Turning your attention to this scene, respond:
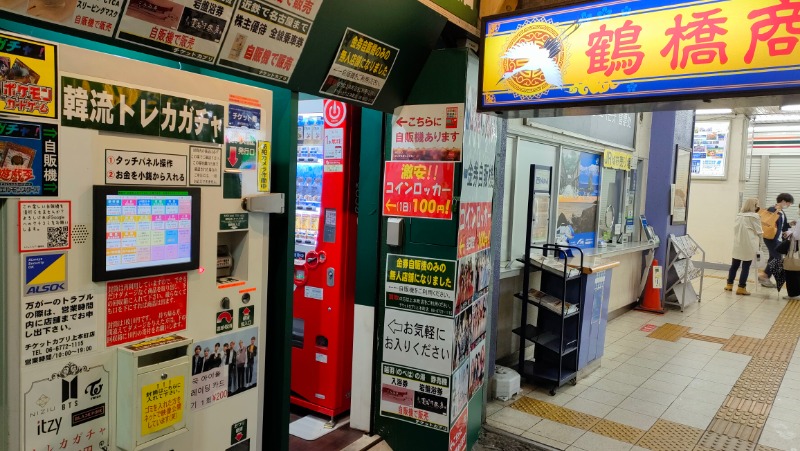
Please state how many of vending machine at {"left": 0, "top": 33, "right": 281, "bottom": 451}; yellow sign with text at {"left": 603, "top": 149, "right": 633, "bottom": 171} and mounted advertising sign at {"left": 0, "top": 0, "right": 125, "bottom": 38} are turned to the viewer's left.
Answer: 0

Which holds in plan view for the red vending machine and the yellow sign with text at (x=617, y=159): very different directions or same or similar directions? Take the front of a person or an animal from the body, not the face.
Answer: same or similar directions

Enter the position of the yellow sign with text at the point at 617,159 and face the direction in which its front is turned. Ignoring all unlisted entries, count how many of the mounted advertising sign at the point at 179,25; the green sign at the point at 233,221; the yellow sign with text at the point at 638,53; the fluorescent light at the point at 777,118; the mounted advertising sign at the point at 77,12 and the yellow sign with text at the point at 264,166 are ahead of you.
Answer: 5

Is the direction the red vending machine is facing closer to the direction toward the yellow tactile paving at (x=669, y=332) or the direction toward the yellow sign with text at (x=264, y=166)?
the yellow sign with text

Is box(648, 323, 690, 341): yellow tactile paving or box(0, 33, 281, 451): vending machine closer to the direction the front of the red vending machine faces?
the vending machine

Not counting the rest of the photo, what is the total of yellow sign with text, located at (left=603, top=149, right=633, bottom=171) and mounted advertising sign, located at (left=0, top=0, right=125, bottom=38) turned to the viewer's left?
0

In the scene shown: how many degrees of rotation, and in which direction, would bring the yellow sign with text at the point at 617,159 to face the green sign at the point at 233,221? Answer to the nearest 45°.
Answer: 0° — it already faces it

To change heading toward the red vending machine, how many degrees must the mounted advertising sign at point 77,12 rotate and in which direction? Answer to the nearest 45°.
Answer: approximately 90° to its left

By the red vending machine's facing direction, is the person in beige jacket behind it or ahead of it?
behind

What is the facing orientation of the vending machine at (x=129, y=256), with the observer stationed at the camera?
facing the viewer and to the right of the viewer

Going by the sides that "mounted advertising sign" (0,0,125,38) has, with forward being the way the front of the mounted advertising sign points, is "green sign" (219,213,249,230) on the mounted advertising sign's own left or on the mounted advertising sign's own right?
on the mounted advertising sign's own left

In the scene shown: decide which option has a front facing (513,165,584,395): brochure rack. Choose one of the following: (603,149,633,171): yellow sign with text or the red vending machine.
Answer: the yellow sign with text

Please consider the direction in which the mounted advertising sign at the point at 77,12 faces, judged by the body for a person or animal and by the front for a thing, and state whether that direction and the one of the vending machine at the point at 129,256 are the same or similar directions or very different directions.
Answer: same or similar directions

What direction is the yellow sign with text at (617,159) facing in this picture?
toward the camera
